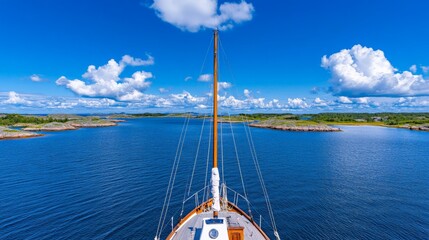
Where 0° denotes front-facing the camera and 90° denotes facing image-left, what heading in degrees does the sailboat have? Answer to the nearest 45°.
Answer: approximately 180°
